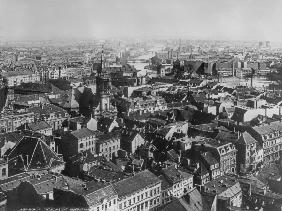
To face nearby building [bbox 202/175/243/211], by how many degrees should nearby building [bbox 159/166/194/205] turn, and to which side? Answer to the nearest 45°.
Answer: approximately 45° to its left

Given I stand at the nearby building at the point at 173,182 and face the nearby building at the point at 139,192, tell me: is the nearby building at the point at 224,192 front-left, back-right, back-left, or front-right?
back-left

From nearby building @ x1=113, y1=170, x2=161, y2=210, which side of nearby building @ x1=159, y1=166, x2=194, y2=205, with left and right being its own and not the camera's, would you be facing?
right

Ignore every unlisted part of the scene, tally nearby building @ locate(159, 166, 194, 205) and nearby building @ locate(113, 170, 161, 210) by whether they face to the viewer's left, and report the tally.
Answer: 0

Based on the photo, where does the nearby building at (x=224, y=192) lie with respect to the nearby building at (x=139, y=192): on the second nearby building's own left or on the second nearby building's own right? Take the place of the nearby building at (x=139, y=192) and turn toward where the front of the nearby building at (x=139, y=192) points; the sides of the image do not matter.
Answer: on the second nearby building's own left

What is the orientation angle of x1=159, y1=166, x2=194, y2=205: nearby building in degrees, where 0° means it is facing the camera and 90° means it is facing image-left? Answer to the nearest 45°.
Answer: approximately 315°

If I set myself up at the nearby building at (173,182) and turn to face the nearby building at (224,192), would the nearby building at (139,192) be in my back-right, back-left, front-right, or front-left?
back-right

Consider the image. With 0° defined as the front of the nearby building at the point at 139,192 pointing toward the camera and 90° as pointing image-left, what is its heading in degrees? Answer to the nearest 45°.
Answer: approximately 315°

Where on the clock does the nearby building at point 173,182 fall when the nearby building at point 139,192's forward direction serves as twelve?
the nearby building at point 173,182 is roughly at 9 o'clock from the nearby building at point 139,192.
